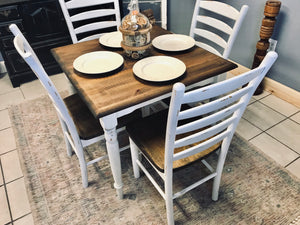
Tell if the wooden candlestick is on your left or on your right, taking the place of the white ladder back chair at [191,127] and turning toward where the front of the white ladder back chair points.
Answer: on your right

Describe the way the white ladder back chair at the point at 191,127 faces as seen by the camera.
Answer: facing away from the viewer and to the left of the viewer

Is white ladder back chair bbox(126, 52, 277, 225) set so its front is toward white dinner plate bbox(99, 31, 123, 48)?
yes

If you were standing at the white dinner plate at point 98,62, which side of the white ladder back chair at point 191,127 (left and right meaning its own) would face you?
front

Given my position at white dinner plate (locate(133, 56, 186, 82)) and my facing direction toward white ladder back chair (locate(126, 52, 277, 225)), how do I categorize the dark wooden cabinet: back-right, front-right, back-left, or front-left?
back-right

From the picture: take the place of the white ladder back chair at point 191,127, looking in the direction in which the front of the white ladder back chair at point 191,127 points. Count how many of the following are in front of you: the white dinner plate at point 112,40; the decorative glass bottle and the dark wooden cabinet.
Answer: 3

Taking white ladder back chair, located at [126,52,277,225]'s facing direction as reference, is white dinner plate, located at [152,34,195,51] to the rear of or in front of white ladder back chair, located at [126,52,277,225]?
in front

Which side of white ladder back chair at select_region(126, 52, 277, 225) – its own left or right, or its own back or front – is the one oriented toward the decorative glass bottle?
front

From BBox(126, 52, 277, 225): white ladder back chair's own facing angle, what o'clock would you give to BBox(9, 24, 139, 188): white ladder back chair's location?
BBox(9, 24, 139, 188): white ladder back chair is roughly at 11 o'clock from BBox(126, 52, 277, 225): white ladder back chair.

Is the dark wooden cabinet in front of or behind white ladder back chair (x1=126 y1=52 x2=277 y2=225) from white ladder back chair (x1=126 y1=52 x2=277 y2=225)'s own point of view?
in front
